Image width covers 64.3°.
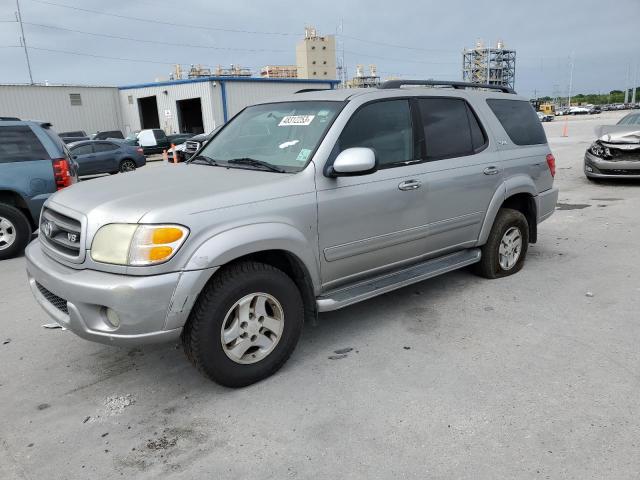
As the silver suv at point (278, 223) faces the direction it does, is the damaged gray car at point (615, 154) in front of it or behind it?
behind

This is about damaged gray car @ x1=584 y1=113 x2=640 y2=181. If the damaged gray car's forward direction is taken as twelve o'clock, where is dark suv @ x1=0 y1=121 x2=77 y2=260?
The dark suv is roughly at 12 o'clock from the damaged gray car.

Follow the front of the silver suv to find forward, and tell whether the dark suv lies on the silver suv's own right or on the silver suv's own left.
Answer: on the silver suv's own right

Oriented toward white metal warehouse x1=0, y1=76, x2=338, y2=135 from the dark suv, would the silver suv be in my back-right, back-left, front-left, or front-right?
back-right

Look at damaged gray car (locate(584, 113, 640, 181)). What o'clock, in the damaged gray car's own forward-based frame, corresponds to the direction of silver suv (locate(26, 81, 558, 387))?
The silver suv is roughly at 11 o'clock from the damaged gray car.

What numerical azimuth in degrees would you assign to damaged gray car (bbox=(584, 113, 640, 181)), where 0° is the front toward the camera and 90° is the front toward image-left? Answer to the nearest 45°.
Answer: approximately 45°

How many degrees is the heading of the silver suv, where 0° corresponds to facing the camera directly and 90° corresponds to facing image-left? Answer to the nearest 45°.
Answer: approximately 45°

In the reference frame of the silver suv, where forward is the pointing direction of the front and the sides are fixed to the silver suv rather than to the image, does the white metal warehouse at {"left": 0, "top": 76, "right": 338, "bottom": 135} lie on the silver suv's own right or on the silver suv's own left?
on the silver suv's own right
